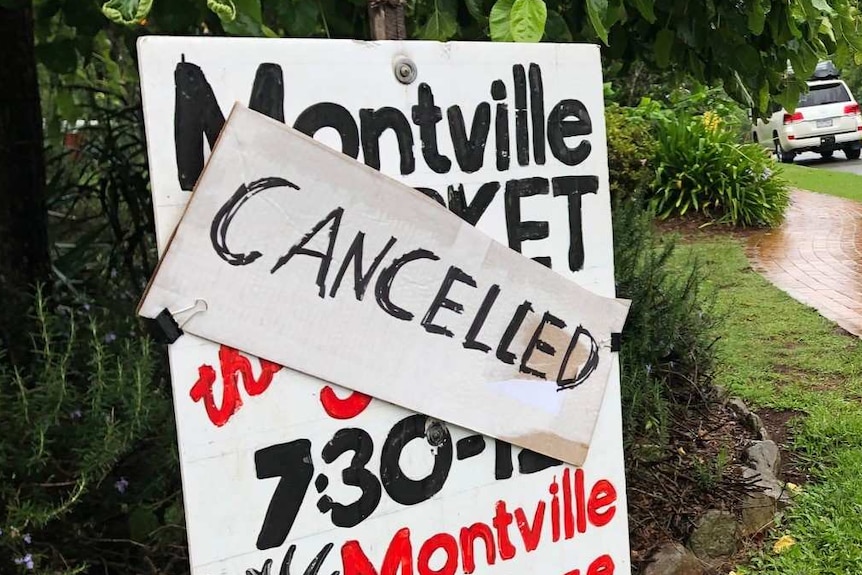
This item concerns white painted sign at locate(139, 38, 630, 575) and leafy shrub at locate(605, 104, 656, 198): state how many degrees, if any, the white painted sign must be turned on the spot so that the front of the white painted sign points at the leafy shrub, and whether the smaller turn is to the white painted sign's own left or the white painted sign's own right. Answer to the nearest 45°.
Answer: approximately 180°

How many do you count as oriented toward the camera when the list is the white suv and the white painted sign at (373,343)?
1

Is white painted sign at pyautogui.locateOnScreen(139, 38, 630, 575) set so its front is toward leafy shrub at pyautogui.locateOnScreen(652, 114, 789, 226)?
no

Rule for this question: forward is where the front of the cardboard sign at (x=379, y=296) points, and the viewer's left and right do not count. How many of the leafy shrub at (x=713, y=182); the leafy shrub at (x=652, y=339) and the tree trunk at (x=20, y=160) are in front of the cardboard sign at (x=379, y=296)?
0

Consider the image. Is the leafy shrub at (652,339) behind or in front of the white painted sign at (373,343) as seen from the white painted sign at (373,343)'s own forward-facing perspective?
behind

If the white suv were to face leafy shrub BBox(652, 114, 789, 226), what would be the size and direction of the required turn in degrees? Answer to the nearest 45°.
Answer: approximately 135° to its left

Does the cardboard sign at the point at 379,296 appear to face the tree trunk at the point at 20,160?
no

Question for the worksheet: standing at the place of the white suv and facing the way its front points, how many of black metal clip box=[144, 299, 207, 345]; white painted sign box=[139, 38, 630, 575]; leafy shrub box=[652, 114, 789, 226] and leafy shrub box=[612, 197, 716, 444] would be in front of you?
0

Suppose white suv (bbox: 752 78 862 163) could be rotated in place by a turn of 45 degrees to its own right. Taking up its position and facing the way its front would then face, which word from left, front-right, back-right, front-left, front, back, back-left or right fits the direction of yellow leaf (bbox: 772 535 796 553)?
back

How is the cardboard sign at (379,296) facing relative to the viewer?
toward the camera

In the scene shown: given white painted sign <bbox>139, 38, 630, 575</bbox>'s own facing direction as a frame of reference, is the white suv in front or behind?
behind

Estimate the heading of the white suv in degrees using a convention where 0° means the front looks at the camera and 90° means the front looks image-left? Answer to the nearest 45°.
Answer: approximately 135°

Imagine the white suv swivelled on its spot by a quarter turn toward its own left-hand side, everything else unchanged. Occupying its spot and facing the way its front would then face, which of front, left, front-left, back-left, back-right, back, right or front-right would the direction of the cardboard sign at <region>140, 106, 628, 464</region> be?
front-left

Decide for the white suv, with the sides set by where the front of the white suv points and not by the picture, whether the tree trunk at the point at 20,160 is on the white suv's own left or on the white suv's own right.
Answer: on the white suv's own left
